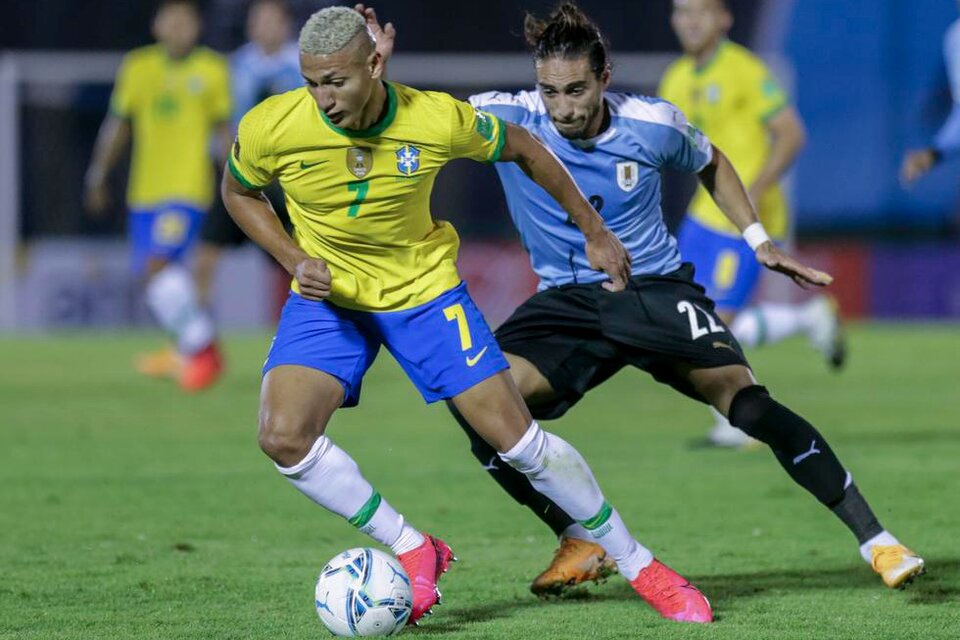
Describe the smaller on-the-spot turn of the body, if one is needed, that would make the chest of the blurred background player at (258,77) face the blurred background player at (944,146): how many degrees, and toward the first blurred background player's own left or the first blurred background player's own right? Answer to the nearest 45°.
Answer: approximately 45° to the first blurred background player's own left

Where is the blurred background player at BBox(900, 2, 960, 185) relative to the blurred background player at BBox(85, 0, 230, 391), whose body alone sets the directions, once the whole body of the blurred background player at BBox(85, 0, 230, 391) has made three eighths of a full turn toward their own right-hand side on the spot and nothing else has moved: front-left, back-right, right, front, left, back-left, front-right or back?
back

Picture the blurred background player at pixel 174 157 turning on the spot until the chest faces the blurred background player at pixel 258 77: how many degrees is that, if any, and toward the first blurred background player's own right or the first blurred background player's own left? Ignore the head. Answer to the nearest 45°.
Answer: approximately 135° to the first blurred background player's own left

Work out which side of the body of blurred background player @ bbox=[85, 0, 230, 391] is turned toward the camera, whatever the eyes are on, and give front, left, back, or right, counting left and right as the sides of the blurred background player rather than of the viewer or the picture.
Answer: front

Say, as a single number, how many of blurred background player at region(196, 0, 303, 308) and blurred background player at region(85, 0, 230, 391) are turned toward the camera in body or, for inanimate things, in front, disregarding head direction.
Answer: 2

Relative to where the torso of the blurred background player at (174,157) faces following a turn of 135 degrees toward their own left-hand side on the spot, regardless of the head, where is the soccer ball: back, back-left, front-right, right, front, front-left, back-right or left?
back-right

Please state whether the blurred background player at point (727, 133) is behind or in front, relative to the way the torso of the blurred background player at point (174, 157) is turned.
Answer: in front

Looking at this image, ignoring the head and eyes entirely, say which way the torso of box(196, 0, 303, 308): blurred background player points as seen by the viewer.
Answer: toward the camera

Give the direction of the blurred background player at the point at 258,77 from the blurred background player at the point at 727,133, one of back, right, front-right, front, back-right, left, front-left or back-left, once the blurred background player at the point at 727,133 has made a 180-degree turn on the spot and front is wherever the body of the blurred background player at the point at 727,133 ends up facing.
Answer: left

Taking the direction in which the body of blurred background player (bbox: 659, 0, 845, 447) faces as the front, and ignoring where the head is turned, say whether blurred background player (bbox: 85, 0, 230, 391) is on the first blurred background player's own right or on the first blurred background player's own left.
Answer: on the first blurred background player's own right
